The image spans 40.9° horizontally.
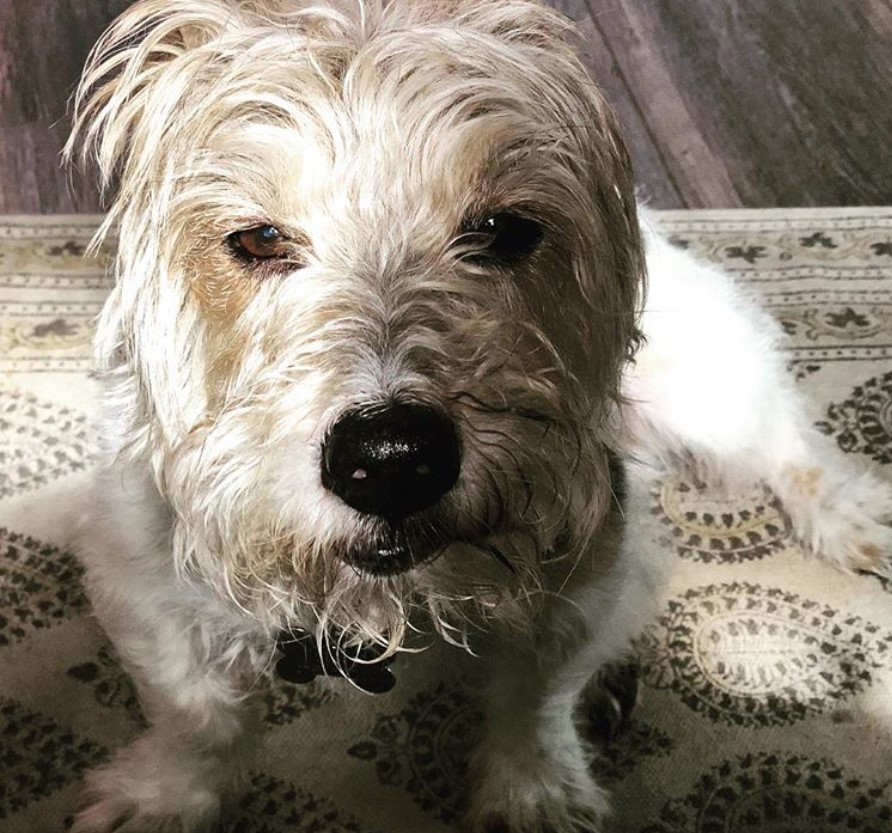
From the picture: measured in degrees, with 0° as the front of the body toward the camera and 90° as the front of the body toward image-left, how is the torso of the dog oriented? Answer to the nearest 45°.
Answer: approximately 0°
